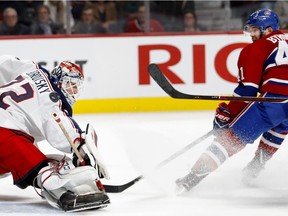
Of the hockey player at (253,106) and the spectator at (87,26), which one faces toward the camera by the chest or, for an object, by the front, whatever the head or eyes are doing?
the spectator

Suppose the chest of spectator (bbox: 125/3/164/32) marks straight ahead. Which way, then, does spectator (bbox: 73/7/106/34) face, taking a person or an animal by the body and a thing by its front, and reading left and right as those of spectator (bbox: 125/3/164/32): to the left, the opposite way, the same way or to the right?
the same way

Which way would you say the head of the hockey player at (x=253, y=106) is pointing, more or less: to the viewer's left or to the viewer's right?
to the viewer's left

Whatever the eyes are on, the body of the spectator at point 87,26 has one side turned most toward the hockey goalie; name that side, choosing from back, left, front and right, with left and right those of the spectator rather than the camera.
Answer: front

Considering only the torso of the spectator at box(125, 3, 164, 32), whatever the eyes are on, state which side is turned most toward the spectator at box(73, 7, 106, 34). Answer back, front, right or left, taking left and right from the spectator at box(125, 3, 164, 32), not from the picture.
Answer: right

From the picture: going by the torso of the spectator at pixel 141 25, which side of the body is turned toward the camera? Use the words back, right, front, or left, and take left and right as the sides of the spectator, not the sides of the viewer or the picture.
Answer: front

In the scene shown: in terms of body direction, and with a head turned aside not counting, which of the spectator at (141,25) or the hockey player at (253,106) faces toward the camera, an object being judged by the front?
the spectator

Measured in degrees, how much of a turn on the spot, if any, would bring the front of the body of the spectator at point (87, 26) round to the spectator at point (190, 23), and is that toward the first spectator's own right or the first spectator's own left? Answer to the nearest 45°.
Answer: approximately 90° to the first spectator's own left

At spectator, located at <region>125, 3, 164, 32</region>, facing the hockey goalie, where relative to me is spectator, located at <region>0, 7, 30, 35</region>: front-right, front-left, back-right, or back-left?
front-right

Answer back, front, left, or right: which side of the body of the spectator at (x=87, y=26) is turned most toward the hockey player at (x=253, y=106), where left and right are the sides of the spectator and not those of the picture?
front

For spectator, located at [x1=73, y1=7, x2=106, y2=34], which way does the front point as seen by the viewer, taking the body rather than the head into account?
toward the camera

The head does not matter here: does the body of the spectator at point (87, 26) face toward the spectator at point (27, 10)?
no

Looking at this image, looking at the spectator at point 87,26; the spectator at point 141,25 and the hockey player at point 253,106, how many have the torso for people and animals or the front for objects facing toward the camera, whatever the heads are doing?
2

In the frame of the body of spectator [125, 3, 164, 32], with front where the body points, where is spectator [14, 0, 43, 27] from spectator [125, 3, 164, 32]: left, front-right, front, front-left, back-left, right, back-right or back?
right
